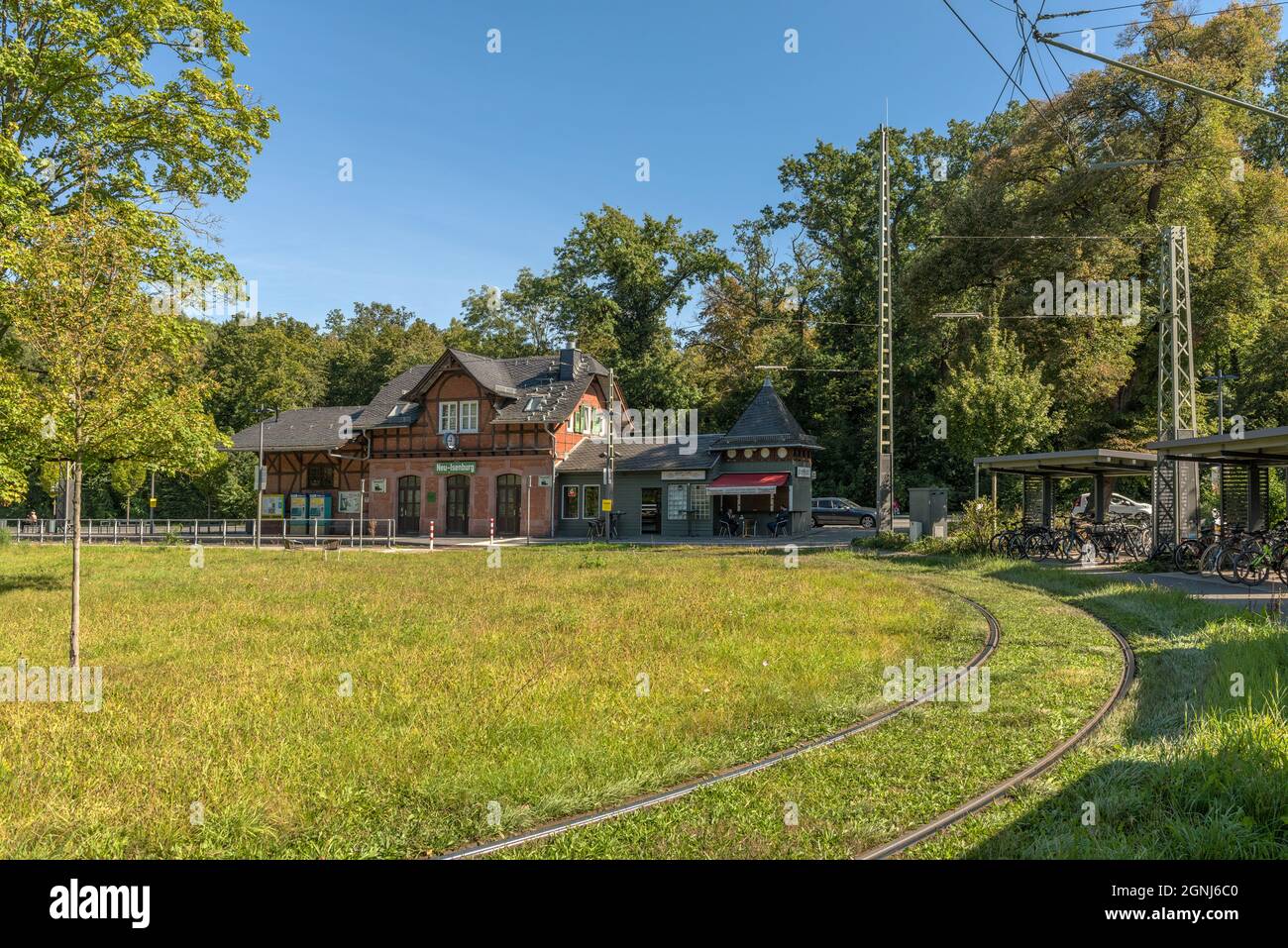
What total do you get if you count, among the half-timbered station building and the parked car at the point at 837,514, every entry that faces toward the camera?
1

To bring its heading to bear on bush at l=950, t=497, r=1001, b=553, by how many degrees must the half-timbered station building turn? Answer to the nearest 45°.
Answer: approximately 45° to its left

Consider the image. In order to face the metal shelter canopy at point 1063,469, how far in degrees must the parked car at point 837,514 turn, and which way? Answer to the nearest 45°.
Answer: approximately 90° to its right

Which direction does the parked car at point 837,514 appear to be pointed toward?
to the viewer's right

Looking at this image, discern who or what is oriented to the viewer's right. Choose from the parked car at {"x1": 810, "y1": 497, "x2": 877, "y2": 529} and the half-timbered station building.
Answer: the parked car

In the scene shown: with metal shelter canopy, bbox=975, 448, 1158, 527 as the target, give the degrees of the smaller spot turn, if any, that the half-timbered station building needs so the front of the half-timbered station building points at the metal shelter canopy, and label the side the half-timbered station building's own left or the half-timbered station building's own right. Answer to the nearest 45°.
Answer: approximately 45° to the half-timbered station building's own left

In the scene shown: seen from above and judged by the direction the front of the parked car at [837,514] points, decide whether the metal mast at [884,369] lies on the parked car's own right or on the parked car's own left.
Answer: on the parked car's own right

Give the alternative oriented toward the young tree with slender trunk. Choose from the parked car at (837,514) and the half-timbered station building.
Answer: the half-timbered station building

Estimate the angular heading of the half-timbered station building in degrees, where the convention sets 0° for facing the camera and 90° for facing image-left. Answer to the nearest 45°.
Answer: approximately 0°

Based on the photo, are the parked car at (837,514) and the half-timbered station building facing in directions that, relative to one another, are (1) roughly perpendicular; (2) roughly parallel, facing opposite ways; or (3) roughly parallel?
roughly perpendicular

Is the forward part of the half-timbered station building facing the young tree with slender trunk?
yes
